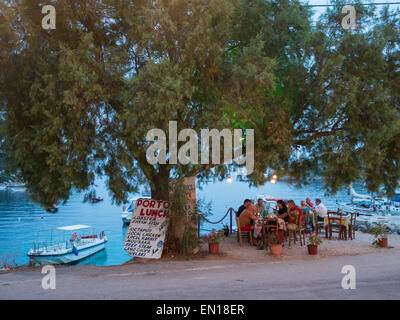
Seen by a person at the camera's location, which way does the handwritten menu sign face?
facing the viewer

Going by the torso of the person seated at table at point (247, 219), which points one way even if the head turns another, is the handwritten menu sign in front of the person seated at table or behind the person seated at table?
behind

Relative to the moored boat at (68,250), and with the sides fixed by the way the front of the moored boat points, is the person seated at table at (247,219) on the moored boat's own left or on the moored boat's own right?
on the moored boat's own left

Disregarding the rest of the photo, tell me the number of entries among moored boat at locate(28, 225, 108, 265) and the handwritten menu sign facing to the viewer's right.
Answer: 0

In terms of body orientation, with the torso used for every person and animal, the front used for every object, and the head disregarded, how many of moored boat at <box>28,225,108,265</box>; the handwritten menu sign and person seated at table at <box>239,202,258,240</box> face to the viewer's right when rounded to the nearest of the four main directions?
1

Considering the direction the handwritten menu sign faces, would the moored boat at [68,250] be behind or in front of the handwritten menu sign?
behind

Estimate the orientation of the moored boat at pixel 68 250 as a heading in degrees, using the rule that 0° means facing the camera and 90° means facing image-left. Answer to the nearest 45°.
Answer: approximately 45°

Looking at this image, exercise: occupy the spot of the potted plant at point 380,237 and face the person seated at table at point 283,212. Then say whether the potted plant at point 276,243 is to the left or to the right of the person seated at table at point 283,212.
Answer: left

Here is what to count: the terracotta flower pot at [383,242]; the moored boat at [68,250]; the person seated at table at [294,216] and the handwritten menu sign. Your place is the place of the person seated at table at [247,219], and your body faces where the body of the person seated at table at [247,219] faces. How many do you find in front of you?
2

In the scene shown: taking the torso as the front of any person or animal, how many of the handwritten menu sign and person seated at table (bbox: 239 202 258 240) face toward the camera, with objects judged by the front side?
1

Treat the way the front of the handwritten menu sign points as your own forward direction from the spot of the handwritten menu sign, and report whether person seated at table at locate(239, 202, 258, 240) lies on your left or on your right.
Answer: on your left

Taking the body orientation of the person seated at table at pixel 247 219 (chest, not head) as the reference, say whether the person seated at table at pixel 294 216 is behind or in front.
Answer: in front

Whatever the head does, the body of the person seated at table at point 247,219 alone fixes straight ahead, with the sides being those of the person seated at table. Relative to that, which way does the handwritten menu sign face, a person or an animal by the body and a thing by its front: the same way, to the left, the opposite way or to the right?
to the right

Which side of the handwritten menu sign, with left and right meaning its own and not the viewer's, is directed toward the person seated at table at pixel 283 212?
left

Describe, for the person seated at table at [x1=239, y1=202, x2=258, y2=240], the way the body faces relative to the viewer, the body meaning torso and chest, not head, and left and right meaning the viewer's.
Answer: facing to the right of the viewer
